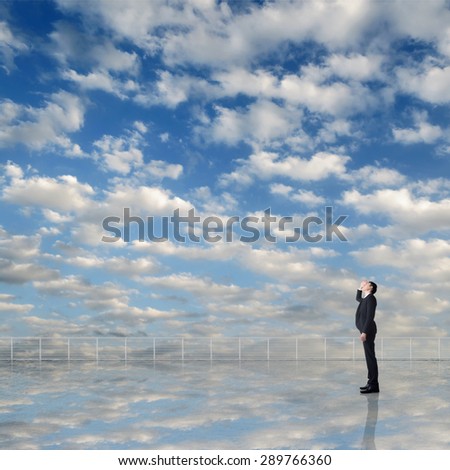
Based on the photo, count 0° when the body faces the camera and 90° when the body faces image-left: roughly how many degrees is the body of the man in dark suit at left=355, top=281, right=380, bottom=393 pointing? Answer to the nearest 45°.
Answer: approximately 90°
